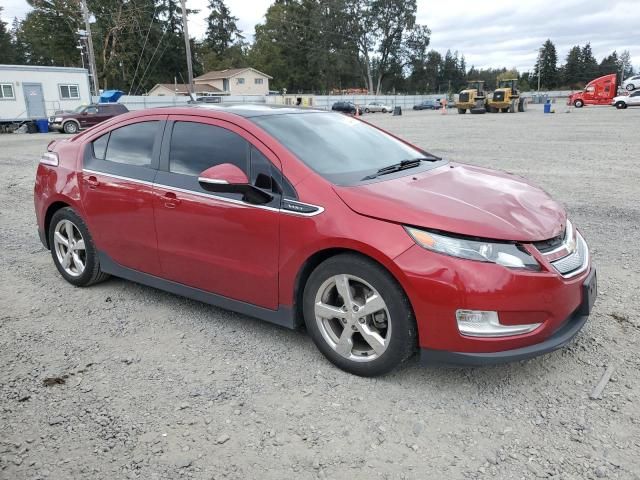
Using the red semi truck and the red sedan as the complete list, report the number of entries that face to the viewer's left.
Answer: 1

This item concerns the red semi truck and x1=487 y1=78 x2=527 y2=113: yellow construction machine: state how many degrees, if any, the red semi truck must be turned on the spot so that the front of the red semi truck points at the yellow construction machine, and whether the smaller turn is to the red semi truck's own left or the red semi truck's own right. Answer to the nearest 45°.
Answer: approximately 45° to the red semi truck's own left

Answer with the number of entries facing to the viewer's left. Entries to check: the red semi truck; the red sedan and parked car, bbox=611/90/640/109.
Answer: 2

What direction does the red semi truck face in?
to the viewer's left

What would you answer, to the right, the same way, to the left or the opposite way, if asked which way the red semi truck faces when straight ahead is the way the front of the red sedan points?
the opposite way

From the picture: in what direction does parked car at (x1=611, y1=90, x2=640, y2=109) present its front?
to the viewer's left

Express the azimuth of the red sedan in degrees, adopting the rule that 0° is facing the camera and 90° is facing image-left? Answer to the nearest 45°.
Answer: approximately 315°

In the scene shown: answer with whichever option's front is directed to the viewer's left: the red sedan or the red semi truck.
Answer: the red semi truck

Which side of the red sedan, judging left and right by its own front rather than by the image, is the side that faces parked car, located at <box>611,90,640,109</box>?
left
